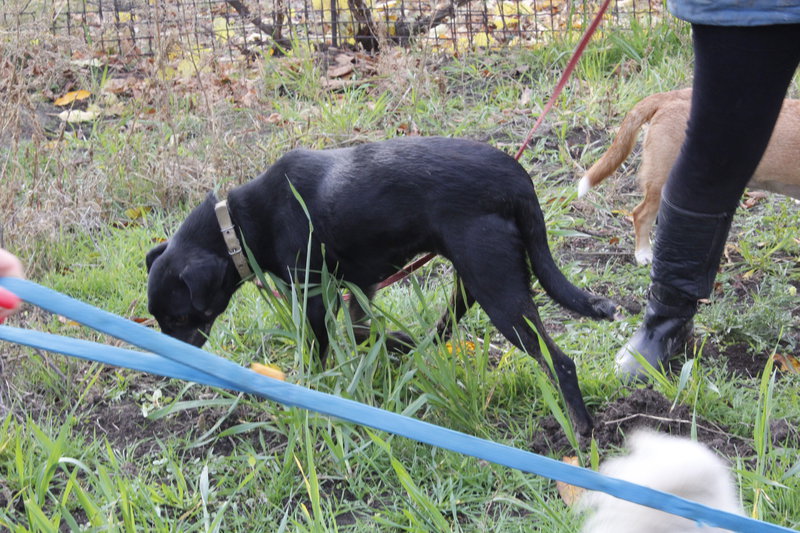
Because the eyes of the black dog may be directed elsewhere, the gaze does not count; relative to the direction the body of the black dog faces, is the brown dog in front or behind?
behind

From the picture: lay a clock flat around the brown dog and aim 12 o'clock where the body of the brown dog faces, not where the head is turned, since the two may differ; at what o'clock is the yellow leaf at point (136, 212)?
The yellow leaf is roughly at 6 o'clock from the brown dog.

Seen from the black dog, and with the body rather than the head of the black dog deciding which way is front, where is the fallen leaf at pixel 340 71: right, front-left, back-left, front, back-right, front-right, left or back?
right

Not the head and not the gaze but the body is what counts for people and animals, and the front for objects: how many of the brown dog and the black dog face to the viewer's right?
1

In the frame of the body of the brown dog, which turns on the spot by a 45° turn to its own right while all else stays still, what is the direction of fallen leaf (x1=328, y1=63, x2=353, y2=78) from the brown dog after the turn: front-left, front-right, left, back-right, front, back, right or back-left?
back

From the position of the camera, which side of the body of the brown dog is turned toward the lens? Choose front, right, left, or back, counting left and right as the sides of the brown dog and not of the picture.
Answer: right

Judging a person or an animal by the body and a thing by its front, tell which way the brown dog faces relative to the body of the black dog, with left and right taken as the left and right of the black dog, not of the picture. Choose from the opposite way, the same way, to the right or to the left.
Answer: the opposite way

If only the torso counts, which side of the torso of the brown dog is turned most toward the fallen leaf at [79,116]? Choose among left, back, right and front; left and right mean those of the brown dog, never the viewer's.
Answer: back

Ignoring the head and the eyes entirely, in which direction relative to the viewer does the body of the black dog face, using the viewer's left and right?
facing to the left of the viewer

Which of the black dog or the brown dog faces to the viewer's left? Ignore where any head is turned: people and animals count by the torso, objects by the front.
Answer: the black dog

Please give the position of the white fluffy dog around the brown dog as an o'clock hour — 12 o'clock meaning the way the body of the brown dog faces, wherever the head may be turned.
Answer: The white fluffy dog is roughly at 3 o'clock from the brown dog.

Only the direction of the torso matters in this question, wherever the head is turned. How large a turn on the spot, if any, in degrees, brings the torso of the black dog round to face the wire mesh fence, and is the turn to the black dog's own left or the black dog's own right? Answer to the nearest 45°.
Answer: approximately 90° to the black dog's own right

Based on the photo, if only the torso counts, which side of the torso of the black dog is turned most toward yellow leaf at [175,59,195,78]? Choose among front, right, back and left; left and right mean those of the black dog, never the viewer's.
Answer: right

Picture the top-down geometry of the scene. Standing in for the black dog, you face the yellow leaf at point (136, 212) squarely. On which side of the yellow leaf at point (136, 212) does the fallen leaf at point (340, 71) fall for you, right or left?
right

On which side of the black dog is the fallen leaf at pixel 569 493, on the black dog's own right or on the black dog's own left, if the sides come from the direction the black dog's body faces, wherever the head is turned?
on the black dog's own left

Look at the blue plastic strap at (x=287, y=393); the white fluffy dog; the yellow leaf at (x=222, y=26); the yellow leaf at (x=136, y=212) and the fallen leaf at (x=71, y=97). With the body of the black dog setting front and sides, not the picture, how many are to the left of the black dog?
2

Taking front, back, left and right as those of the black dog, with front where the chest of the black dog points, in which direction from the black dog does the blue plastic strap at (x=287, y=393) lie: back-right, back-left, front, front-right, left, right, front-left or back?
left
